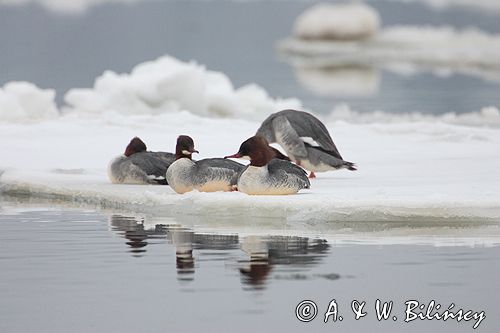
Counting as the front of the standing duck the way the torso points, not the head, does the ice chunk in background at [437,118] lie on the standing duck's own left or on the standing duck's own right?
on the standing duck's own right

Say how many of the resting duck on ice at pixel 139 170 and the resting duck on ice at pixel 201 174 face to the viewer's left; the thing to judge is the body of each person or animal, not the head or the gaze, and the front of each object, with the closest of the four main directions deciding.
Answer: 2

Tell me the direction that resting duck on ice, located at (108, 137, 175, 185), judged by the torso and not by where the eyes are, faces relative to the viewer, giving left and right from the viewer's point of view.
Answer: facing to the left of the viewer

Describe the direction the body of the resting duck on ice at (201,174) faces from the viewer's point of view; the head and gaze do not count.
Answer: to the viewer's left

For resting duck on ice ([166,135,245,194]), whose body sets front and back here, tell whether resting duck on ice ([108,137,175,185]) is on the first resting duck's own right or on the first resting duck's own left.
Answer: on the first resting duck's own right

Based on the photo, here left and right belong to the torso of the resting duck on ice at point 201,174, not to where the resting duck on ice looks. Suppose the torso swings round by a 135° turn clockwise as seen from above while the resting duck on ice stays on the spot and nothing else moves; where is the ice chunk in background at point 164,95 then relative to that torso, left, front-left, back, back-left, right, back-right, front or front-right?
front-left

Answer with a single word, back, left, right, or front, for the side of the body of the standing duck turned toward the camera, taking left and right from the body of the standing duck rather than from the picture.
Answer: left
